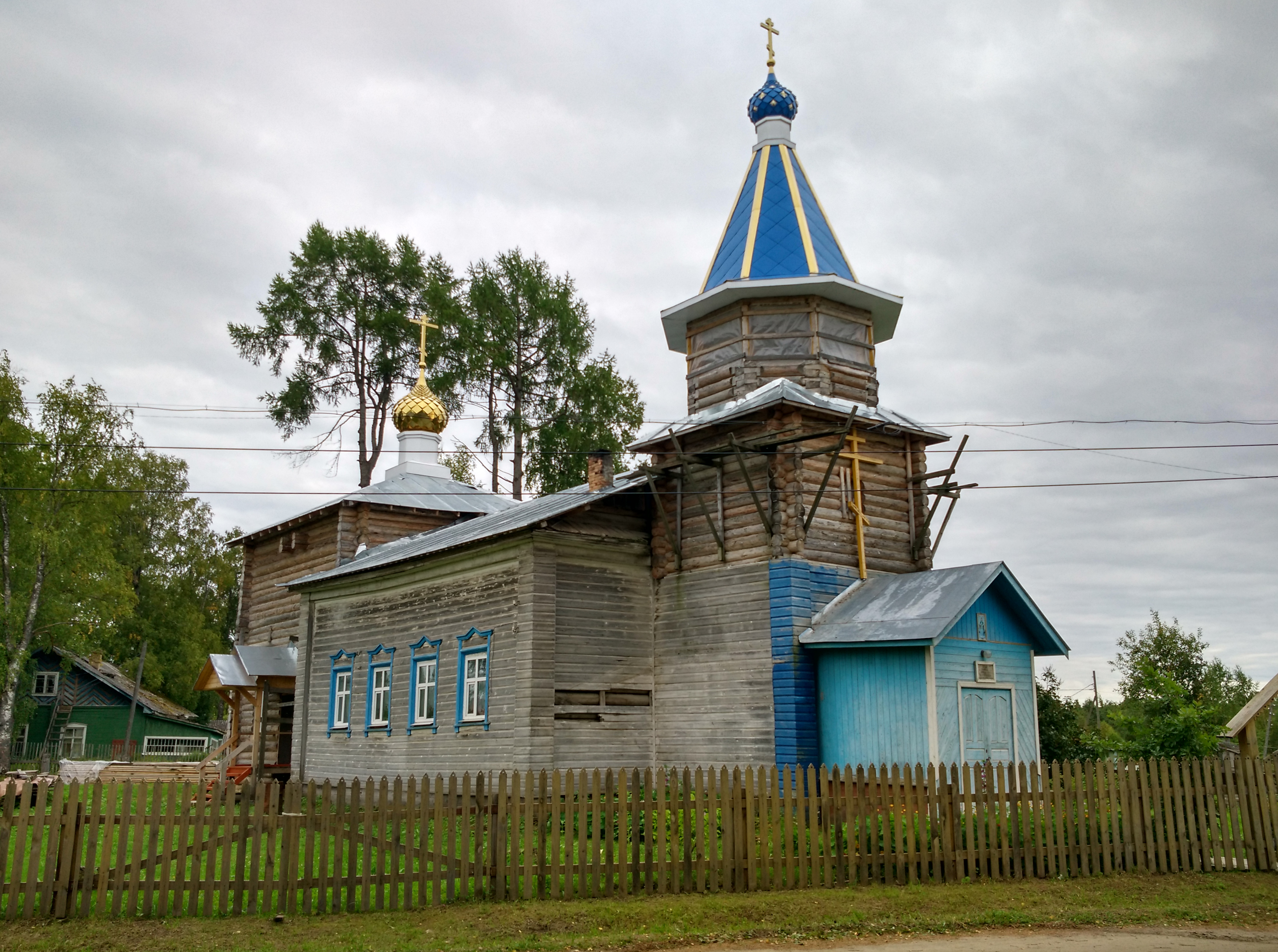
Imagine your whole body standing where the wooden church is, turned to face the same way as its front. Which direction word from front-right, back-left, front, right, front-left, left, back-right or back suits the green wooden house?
back

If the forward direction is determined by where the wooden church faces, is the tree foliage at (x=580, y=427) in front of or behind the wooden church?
behind

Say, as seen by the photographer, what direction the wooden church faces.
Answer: facing the viewer and to the right of the viewer

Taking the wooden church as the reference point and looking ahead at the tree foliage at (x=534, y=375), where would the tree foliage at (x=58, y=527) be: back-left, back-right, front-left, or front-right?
front-left

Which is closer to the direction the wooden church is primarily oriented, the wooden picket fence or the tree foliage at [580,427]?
the wooden picket fence

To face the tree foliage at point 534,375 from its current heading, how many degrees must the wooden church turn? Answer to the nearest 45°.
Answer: approximately 135° to its left

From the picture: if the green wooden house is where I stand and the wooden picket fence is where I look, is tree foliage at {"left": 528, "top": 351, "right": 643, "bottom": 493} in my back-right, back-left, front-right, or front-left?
front-left

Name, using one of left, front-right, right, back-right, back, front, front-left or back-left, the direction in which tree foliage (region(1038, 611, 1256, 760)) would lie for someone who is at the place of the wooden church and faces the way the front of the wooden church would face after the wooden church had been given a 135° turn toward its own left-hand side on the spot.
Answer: right

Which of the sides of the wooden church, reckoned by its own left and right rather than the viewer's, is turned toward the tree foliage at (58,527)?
back
